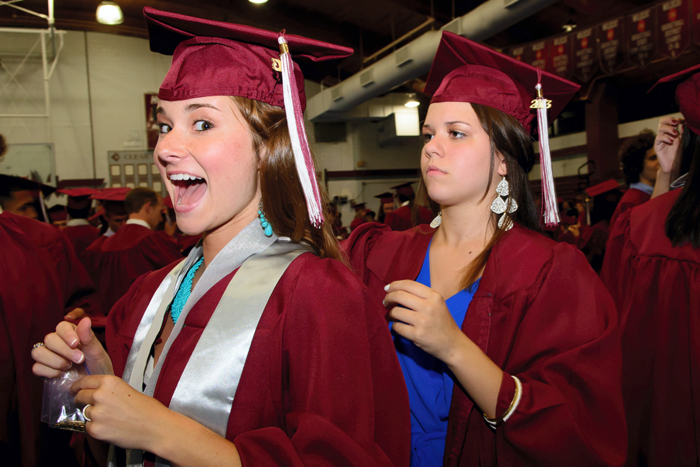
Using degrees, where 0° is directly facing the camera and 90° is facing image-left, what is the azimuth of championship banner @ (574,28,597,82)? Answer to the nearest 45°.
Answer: approximately 45°

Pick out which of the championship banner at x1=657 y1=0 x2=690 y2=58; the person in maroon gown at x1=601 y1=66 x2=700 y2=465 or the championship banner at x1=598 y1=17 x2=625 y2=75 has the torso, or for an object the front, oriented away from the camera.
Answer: the person in maroon gown

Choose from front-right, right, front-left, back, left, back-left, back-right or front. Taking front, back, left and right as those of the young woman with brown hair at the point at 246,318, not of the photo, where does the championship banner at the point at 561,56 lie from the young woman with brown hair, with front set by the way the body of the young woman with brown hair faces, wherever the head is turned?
back

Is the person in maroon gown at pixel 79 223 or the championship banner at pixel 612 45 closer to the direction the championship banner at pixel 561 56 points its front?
the person in maroon gown

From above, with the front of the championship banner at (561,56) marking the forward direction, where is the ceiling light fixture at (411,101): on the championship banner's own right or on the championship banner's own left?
on the championship banner's own right

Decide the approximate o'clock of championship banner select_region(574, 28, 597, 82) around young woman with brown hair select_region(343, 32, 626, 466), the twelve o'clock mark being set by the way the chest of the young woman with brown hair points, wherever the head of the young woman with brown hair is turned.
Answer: The championship banner is roughly at 5 o'clock from the young woman with brown hair.

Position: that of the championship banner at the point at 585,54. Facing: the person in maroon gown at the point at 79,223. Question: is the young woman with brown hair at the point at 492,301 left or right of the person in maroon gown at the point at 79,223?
left

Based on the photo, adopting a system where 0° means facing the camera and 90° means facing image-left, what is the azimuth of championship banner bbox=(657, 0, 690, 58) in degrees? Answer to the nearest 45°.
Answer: approximately 45°

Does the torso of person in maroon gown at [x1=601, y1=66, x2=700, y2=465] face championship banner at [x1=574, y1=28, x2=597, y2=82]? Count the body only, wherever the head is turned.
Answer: yes
